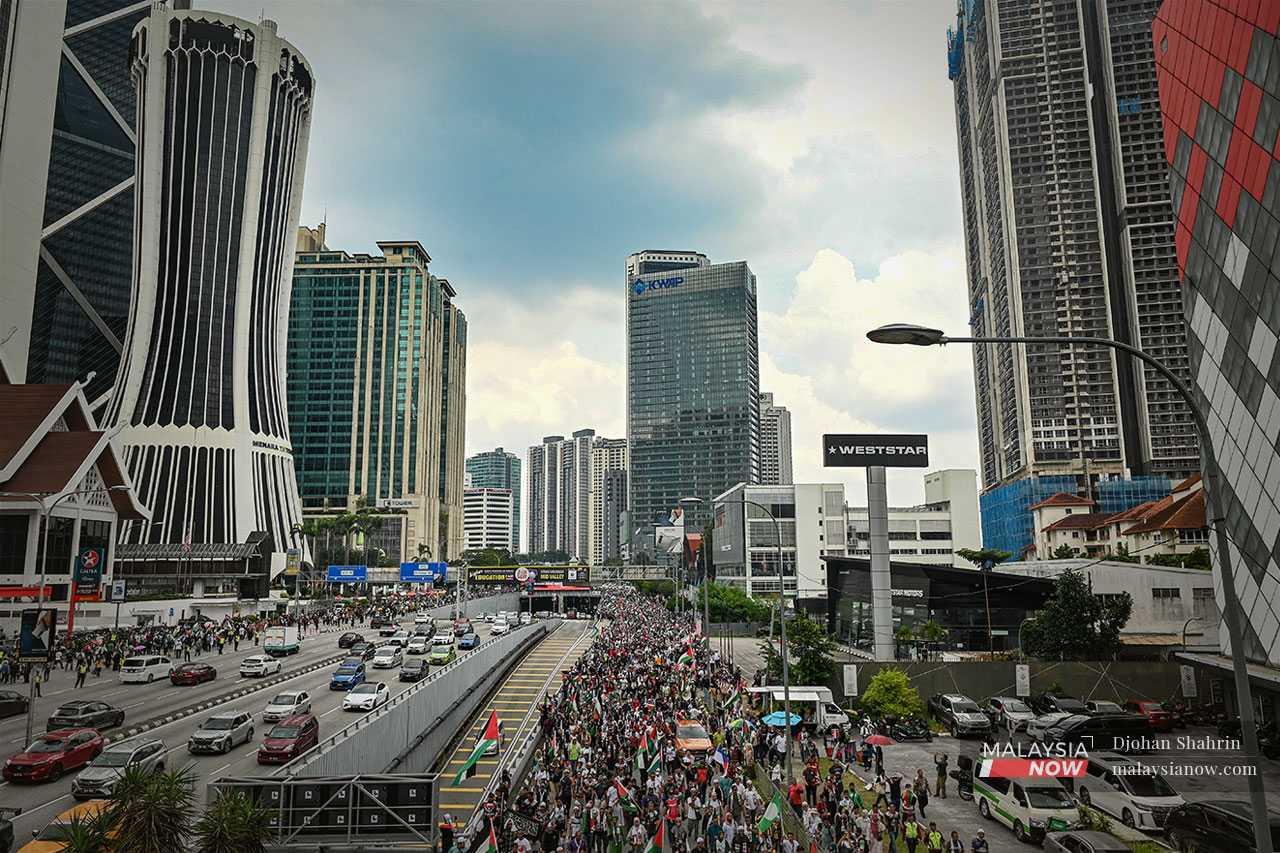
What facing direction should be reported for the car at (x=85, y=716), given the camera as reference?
facing away from the viewer and to the right of the viewer

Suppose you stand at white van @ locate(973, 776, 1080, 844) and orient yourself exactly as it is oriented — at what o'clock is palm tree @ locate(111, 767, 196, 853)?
The palm tree is roughly at 3 o'clock from the white van.

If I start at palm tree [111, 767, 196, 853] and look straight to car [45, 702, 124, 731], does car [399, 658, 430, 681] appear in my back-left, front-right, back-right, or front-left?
front-right

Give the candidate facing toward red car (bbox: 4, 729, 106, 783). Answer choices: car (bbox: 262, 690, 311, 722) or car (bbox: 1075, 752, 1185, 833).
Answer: car (bbox: 262, 690, 311, 722)

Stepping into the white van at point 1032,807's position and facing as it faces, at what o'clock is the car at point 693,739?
The car is roughly at 5 o'clock from the white van.

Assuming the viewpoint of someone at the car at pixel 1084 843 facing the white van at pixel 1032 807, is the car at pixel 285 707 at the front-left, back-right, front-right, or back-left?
front-left

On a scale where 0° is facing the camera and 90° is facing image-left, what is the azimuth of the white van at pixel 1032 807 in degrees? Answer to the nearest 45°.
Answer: approximately 315°

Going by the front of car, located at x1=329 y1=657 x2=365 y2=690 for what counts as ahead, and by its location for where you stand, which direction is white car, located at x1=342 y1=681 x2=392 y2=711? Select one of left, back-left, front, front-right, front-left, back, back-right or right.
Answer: front-left

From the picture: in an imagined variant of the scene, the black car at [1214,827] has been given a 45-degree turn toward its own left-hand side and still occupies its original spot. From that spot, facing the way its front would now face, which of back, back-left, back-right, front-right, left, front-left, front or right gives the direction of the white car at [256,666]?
back

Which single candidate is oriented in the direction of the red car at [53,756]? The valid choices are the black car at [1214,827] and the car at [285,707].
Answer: the car

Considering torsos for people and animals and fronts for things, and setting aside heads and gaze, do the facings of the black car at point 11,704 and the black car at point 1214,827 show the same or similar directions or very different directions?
very different directions

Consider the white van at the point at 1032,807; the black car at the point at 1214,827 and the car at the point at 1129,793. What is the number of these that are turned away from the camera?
0

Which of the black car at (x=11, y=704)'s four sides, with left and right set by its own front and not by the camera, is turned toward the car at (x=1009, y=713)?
right

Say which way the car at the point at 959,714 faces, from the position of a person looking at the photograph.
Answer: facing the viewer and to the right of the viewer

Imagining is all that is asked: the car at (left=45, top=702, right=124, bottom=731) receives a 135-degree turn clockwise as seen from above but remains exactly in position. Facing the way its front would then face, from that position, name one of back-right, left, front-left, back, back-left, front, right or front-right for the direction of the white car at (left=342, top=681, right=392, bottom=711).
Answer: left
